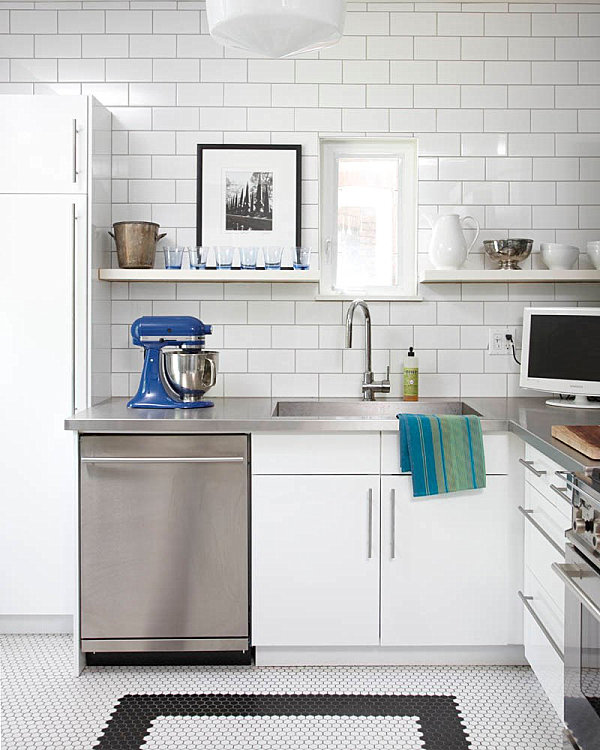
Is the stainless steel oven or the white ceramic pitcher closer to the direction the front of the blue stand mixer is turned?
the white ceramic pitcher

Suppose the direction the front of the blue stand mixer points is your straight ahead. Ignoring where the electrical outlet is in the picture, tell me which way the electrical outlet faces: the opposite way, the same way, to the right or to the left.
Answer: to the right

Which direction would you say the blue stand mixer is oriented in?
to the viewer's right

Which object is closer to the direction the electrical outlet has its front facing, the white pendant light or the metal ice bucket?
the white pendant light

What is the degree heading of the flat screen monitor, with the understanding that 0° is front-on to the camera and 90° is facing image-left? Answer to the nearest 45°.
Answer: approximately 45°

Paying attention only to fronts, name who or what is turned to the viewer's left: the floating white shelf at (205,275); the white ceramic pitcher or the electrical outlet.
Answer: the white ceramic pitcher
